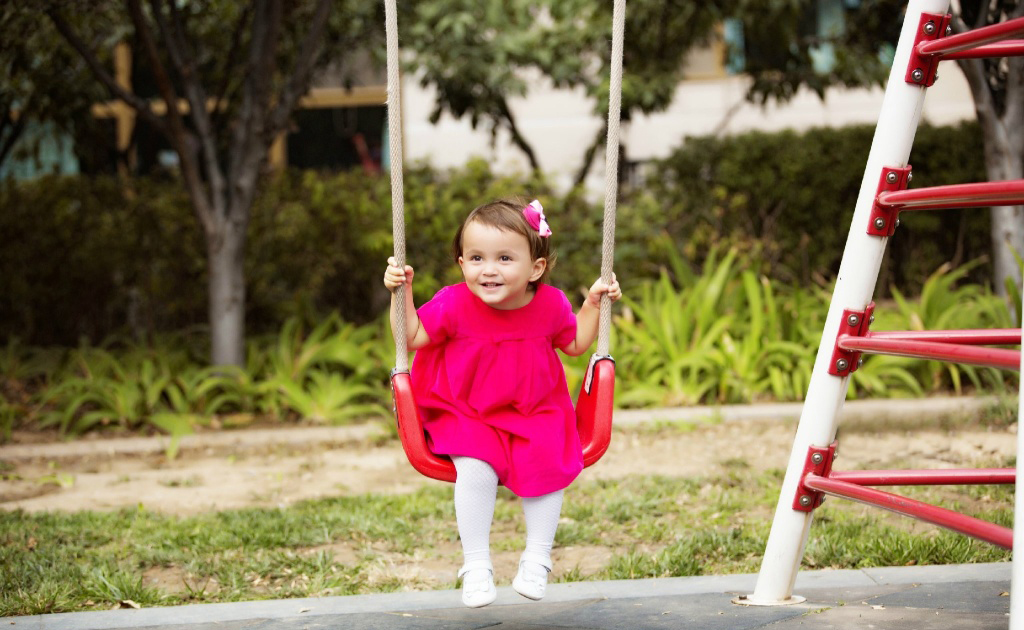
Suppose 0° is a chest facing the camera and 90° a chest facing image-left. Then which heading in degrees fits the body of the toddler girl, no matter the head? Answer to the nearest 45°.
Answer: approximately 0°

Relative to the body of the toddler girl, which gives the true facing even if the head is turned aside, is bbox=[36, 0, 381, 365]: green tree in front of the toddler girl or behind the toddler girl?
behind

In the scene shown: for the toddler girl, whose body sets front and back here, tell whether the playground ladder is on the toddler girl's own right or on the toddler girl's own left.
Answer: on the toddler girl's own left

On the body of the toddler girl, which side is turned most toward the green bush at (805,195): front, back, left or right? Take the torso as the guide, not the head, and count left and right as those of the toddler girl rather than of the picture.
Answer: back

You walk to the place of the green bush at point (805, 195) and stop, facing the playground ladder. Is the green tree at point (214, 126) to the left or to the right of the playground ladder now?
right

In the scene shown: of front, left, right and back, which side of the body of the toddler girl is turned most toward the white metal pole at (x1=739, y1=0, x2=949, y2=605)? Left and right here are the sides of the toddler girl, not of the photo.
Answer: left
